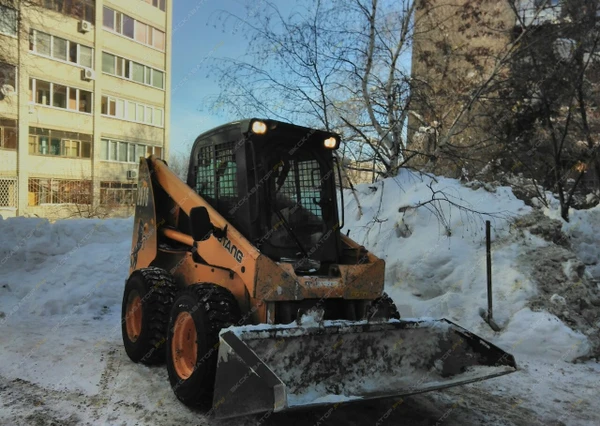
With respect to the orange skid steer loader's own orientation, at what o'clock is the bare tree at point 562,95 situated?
The bare tree is roughly at 9 o'clock from the orange skid steer loader.

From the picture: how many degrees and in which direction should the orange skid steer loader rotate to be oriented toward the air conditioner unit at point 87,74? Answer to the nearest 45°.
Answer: approximately 180°

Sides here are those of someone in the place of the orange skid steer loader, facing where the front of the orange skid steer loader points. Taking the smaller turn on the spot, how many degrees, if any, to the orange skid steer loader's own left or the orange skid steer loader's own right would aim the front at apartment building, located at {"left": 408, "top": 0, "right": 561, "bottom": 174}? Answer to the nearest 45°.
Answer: approximately 90° to the orange skid steer loader's own left
